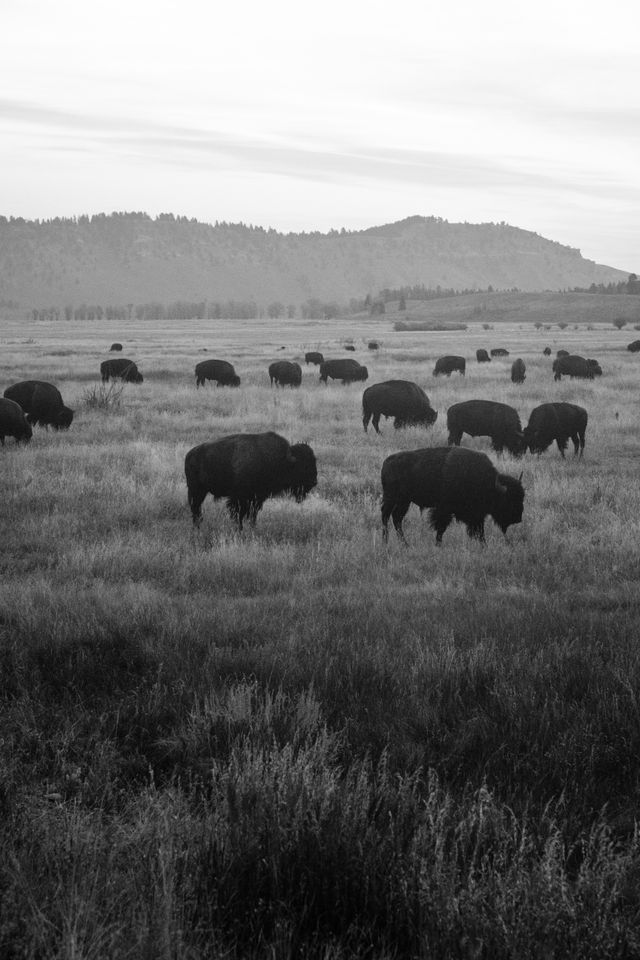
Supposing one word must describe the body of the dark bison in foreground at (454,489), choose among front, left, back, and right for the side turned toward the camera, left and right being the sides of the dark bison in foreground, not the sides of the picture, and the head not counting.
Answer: right

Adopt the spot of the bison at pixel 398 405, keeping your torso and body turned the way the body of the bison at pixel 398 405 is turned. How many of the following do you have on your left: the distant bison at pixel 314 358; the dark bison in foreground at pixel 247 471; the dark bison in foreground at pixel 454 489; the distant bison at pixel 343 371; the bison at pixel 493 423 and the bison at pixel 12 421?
2

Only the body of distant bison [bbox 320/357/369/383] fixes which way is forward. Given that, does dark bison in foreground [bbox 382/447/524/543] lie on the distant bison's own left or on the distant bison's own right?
on the distant bison's own right

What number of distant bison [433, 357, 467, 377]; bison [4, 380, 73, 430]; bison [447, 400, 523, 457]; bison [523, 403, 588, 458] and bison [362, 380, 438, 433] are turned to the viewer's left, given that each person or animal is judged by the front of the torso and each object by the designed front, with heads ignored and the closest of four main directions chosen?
2

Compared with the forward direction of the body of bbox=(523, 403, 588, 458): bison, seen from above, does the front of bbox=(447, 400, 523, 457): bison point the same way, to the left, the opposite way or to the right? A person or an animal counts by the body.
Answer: the opposite way

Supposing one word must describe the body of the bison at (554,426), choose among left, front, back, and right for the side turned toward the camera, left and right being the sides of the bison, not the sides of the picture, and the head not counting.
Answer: left

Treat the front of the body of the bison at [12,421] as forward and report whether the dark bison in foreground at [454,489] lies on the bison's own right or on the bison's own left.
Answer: on the bison's own right

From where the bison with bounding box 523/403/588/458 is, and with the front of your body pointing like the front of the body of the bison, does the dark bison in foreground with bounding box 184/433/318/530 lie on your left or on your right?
on your left

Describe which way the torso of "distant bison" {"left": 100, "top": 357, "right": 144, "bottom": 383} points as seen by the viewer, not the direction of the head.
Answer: to the viewer's right

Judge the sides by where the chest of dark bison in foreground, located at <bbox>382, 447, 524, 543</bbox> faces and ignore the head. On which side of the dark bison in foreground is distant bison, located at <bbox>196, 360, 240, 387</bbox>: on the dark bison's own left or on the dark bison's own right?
on the dark bison's own left

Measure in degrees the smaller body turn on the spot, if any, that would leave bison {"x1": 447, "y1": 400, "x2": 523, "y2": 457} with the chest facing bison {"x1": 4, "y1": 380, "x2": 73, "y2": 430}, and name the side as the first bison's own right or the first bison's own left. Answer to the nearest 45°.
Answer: approximately 180°

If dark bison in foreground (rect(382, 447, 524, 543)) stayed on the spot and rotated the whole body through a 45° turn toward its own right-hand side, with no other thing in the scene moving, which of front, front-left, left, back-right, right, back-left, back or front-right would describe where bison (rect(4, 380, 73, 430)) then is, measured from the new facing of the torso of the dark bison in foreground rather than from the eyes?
back

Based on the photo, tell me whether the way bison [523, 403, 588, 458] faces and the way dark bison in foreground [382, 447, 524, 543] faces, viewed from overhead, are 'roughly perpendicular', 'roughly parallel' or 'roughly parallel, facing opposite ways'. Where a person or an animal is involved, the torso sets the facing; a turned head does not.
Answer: roughly parallel, facing opposite ways

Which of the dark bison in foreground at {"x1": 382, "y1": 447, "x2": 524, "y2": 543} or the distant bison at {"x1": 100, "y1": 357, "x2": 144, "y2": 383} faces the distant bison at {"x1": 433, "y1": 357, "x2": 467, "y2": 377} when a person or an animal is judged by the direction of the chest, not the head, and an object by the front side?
the distant bison at {"x1": 100, "y1": 357, "x2": 144, "y2": 383}

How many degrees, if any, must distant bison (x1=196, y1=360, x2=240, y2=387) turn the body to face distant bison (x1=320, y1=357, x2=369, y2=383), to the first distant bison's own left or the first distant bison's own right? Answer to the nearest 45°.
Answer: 0° — it already faces it

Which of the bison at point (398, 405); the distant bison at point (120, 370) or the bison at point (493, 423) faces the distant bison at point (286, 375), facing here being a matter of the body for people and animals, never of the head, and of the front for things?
the distant bison at point (120, 370)

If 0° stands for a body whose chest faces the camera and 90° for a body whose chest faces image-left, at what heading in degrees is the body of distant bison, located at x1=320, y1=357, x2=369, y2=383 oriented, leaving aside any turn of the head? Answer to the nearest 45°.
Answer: approximately 270°

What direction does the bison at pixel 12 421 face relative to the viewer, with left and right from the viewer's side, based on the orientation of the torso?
facing to the right of the viewer

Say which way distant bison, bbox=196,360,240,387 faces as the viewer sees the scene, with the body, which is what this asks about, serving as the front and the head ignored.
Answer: to the viewer's right

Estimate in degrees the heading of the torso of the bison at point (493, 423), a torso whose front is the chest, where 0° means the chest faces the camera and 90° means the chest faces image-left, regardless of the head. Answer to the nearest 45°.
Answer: approximately 270°

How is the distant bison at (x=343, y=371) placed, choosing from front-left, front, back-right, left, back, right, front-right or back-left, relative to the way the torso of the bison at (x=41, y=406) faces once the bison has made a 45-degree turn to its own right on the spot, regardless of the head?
left

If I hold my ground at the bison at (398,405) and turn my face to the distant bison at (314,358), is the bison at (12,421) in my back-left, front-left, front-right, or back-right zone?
back-left
